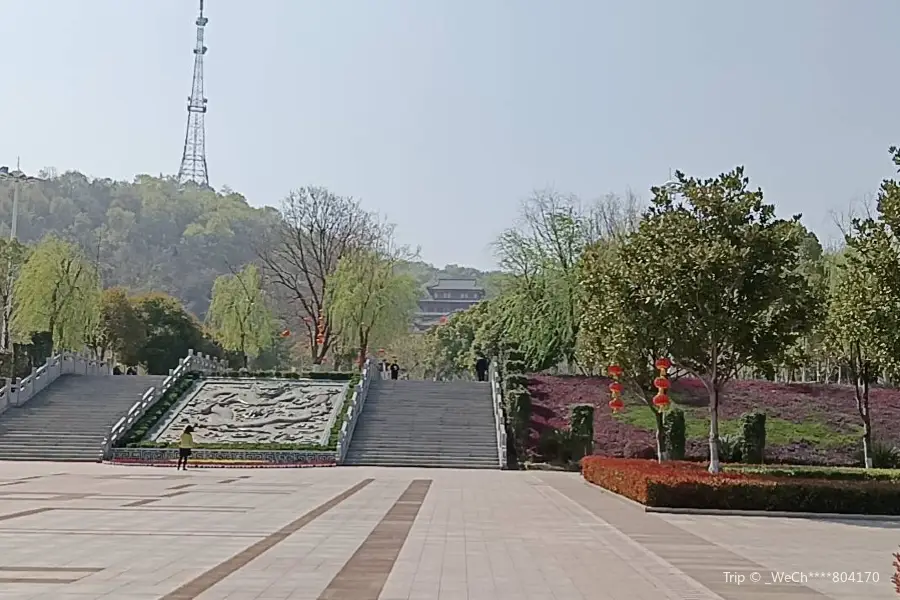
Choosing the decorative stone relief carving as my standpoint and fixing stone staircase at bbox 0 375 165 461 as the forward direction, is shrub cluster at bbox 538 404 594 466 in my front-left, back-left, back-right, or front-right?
back-left

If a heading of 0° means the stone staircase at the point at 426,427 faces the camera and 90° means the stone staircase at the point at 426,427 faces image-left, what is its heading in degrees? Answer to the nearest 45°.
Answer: approximately 0°

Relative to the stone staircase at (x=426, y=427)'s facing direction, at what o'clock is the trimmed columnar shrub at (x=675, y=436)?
The trimmed columnar shrub is roughly at 10 o'clock from the stone staircase.

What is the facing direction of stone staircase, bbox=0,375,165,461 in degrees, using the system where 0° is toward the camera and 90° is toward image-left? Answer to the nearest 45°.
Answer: approximately 0°

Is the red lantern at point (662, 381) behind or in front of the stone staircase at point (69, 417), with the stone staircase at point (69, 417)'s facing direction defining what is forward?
in front

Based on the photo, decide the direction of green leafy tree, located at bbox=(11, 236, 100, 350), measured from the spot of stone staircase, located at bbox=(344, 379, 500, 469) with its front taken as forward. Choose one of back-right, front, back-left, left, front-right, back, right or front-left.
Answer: back-right

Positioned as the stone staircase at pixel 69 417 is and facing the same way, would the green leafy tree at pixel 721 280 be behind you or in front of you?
in front

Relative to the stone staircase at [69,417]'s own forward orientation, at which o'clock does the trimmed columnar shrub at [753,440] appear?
The trimmed columnar shrub is roughly at 10 o'clock from the stone staircase.

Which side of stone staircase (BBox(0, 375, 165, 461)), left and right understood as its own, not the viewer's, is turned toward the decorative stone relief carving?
left

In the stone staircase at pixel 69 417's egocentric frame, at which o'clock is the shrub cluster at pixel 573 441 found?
The shrub cluster is roughly at 10 o'clock from the stone staircase.

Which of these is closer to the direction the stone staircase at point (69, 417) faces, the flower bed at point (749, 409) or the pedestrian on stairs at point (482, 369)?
the flower bed

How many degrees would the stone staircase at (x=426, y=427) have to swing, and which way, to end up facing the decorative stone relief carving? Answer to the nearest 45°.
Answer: approximately 90° to its right

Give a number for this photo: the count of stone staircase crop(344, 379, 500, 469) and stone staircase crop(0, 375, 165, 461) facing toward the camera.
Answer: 2
